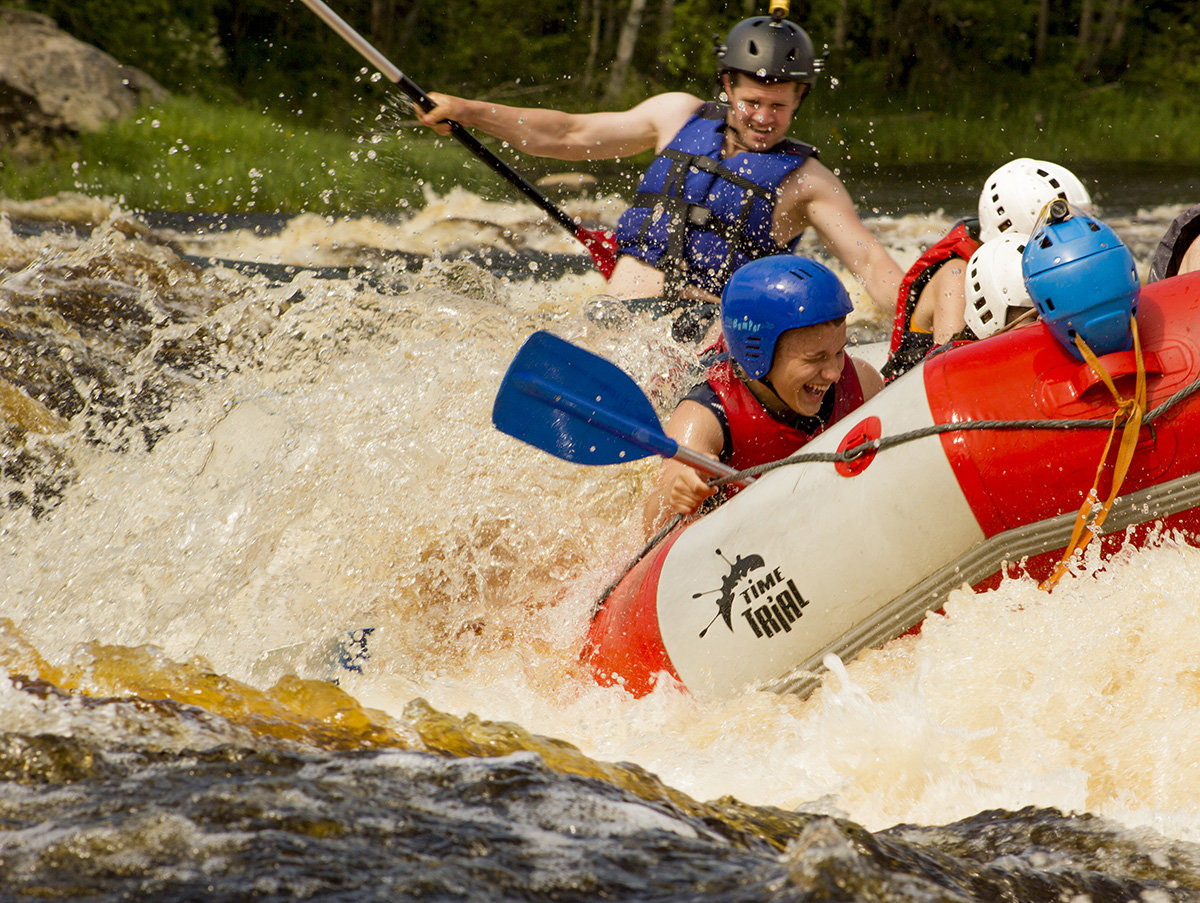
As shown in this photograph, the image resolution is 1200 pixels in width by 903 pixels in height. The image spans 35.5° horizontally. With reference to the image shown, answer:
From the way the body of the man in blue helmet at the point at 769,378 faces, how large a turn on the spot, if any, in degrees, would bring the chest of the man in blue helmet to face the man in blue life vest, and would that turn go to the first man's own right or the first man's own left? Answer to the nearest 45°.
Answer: approximately 135° to the first man's own left

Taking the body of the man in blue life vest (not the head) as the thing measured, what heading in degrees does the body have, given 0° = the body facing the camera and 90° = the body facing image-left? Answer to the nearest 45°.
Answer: approximately 0°

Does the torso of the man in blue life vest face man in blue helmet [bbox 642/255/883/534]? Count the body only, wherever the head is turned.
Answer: yes
